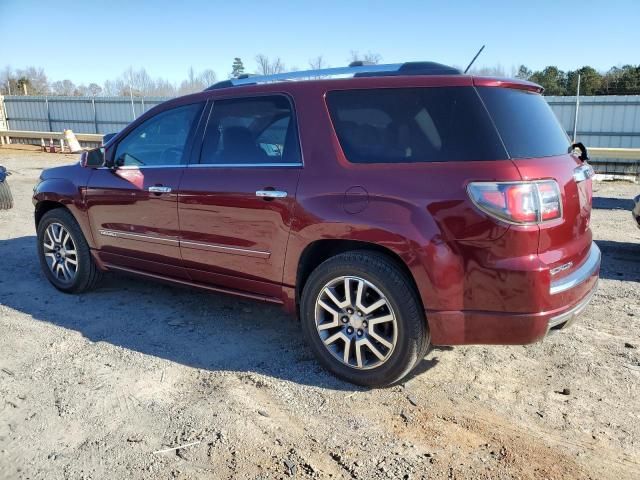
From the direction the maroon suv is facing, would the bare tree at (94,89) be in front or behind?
in front

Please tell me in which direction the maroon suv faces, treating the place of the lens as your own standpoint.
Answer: facing away from the viewer and to the left of the viewer

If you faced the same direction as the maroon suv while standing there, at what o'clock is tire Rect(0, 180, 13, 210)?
The tire is roughly at 12 o'clock from the maroon suv.
